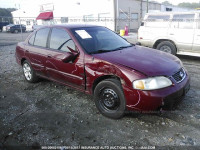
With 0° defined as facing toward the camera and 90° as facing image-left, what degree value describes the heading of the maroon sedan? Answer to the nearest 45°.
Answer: approximately 315°

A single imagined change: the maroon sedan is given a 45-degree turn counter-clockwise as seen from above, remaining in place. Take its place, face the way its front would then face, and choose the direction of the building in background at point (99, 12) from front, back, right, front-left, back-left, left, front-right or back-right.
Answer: left

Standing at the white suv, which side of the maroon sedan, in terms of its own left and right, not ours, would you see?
left
